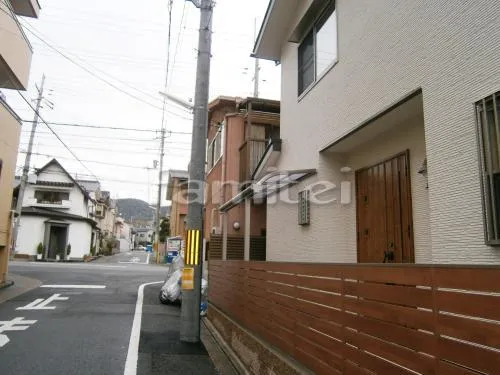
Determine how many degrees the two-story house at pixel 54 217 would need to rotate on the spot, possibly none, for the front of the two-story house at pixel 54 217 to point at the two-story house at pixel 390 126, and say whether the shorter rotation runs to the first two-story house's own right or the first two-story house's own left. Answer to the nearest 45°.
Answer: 0° — it already faces it

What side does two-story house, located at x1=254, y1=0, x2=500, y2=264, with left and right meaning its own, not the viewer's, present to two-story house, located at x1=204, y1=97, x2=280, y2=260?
right

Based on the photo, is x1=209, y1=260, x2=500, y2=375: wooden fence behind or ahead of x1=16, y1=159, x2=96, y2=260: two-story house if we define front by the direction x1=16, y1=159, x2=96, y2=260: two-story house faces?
ahead

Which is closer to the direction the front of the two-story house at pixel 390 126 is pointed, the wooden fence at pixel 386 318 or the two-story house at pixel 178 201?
the wooden fence

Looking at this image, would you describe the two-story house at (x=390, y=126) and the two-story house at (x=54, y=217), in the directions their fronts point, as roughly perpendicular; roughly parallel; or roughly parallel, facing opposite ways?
roughly perpendicular

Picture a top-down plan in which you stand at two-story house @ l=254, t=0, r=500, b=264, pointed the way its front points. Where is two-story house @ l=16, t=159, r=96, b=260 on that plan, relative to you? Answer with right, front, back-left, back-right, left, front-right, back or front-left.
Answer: right

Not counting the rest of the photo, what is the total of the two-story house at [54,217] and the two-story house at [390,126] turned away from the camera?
0

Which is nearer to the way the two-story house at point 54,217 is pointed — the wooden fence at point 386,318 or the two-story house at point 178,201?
the wooden fence

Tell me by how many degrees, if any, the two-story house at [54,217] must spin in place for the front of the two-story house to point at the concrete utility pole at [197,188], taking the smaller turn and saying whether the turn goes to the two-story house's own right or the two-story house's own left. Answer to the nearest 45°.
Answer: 0° — it already faces it

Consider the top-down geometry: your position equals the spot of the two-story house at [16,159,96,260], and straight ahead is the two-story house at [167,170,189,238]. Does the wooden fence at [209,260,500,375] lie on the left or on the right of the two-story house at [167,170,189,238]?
right

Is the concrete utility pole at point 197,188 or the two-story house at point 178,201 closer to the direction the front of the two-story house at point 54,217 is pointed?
the concrete utility pole
